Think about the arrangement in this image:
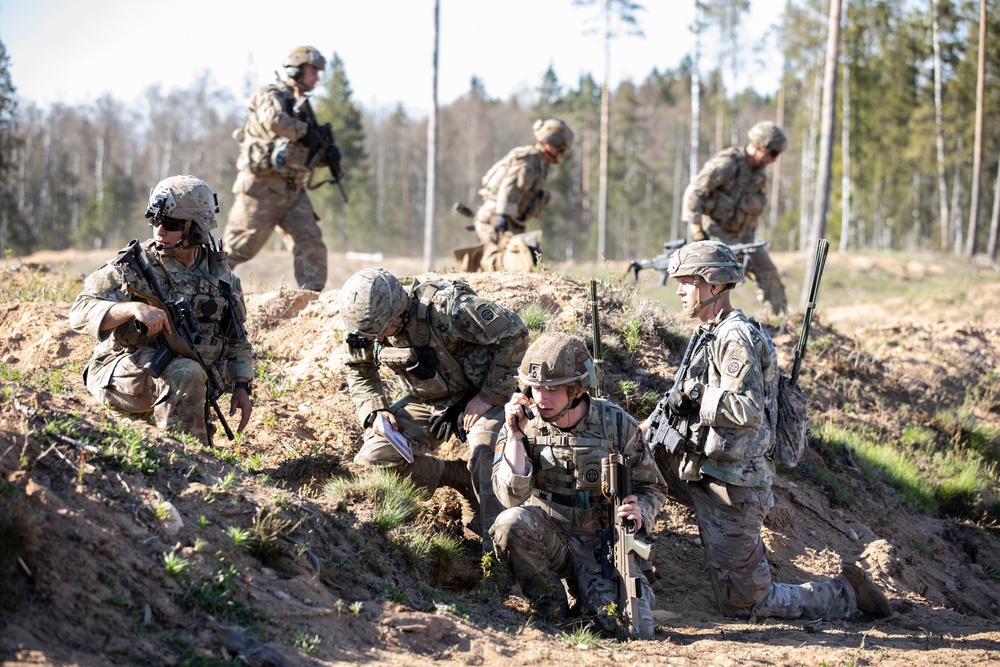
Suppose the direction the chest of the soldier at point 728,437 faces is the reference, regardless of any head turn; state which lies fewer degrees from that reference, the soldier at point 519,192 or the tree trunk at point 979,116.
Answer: the soldier

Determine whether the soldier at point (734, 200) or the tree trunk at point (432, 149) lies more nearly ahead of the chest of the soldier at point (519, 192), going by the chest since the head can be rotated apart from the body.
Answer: the soldier

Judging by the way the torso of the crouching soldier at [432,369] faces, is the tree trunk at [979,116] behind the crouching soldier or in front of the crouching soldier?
behind

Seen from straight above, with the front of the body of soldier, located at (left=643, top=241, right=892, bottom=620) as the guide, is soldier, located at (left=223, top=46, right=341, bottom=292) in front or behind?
in front

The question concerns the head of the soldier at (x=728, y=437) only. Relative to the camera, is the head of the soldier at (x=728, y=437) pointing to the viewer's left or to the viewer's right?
to the viewer's left

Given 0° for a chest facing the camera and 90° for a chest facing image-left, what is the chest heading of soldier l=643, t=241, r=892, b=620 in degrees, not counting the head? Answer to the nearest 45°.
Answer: approximately 90°

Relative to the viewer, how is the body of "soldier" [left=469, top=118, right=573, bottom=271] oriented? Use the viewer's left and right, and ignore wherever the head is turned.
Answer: facing to the right of the viewer

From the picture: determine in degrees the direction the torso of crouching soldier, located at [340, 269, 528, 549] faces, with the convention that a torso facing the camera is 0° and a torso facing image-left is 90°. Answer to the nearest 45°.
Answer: approximately 45°
